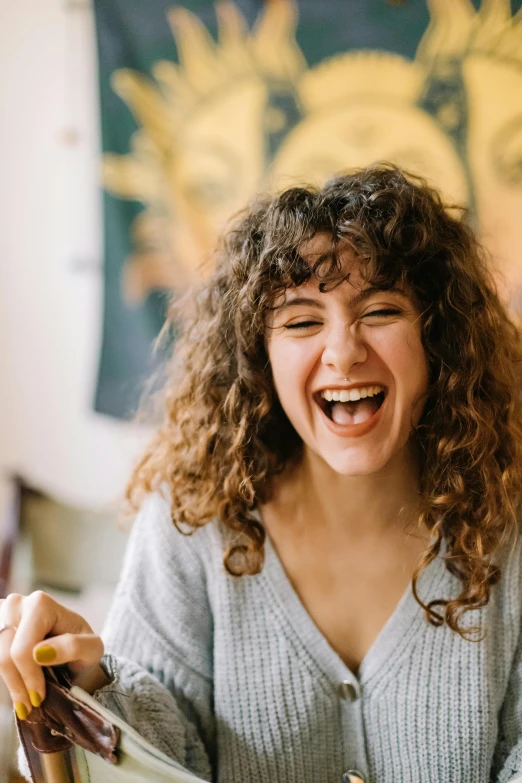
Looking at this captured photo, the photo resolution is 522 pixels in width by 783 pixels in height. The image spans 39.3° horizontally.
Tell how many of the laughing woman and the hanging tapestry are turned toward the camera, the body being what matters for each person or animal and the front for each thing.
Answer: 2

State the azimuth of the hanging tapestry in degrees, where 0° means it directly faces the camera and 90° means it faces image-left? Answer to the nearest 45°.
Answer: approximately 0°
